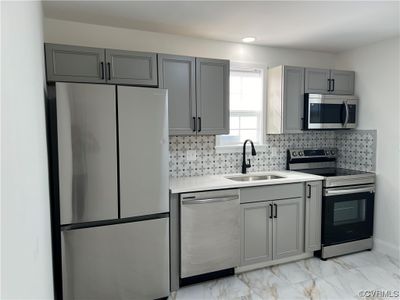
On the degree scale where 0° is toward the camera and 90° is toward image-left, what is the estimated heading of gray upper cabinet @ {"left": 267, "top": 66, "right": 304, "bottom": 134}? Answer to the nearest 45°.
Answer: approximately 315°

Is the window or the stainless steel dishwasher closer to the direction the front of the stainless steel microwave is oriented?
the stainless steel dishwasher

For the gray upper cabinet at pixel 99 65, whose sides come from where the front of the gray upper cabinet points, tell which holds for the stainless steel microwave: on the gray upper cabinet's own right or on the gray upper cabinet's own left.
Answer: on the gray upper cabinet's own left

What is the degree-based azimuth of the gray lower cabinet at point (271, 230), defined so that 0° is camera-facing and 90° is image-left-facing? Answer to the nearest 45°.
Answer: approximately 315°

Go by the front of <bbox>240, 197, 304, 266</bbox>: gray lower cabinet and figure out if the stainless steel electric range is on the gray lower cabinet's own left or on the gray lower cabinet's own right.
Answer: on the gray lower cabinet's own left

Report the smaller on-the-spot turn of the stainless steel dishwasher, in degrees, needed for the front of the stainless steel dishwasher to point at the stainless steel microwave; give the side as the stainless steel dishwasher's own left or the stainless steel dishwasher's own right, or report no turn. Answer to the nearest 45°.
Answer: approximately 90° to the stainless steel dishwasher's own left
